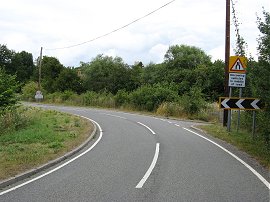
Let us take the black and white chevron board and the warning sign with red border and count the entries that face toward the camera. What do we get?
2

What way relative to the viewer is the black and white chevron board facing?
toward the camera

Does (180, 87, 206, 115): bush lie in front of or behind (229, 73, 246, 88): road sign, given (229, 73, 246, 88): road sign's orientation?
behind

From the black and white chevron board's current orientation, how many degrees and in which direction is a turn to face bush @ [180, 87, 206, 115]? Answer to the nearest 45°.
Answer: approximately 180°

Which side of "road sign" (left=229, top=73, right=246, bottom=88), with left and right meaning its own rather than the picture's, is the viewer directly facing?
front

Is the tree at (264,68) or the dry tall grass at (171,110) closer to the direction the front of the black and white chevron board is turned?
the tree

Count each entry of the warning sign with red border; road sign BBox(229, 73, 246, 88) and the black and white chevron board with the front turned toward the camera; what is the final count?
3
